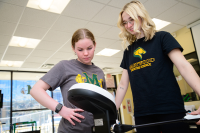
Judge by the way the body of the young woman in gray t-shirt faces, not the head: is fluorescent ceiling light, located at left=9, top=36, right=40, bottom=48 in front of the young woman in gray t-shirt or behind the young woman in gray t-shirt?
behind

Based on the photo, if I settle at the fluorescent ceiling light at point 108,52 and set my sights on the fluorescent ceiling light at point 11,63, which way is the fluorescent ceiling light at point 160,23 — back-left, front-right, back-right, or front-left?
back-left

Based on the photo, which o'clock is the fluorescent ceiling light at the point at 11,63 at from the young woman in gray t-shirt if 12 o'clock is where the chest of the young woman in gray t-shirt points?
The fluorescent ceiling light is roughly at 7 o'clock from the young woman in gray t-shirt.

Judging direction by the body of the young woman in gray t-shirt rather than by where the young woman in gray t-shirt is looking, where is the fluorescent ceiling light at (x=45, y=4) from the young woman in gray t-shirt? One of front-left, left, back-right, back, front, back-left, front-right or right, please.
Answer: back-left

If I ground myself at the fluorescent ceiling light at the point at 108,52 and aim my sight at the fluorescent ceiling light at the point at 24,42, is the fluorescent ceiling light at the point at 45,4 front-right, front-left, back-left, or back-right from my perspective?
front-left

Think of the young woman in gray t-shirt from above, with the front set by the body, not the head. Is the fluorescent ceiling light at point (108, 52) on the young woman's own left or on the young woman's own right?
on the young woman's own left

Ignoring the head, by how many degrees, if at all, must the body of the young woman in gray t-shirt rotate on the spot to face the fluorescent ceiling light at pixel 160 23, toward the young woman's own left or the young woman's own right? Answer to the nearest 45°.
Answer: approximately 90° to the young woman's own left
